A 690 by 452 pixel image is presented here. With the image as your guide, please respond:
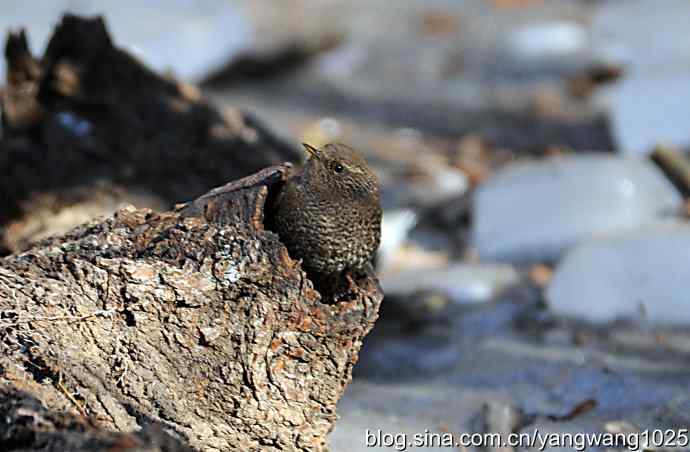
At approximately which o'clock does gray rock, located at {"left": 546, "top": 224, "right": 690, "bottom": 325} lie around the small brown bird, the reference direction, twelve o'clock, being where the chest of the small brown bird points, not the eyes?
The gray rock is roughly at 6 o'clock from the small brown bird.

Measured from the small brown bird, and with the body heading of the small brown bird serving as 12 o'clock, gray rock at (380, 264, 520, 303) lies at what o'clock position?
The gray rock is roughly at 5 o'clock from the small brown bird.

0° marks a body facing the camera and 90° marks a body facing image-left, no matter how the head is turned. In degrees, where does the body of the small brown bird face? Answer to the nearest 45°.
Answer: approximately 45°

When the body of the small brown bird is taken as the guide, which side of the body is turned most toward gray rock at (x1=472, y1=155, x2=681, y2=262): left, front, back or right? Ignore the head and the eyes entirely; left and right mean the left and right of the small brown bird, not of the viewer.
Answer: back
